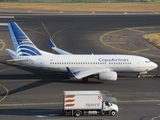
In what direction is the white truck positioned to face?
to the viewer's right
